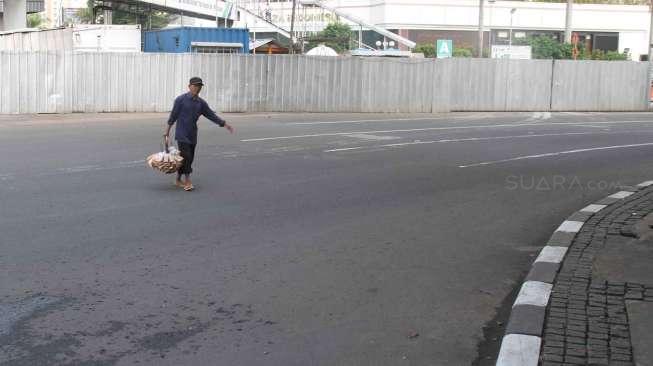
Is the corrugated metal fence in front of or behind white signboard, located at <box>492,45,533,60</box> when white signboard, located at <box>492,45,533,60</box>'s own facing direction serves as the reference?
in front

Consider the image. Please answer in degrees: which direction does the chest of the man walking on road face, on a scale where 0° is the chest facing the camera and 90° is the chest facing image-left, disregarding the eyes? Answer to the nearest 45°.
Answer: approximately 315°

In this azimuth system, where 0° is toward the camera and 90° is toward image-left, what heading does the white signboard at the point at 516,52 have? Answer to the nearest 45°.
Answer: approximately 0°

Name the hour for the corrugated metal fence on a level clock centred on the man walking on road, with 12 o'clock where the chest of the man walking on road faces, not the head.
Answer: The corrugated metal fence is roughly at 8 o'clock from the man walking on road.
